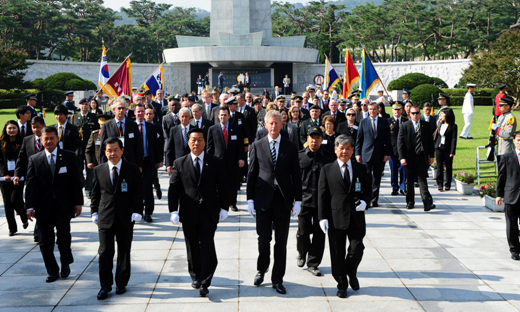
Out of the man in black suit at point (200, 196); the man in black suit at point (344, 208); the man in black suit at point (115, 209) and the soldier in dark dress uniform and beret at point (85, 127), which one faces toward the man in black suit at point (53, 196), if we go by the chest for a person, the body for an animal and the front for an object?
the soldier in dark dress uniform and beret

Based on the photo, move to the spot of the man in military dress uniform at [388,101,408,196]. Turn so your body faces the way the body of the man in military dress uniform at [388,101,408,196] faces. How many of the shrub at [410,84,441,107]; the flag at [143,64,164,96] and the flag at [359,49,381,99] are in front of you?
0

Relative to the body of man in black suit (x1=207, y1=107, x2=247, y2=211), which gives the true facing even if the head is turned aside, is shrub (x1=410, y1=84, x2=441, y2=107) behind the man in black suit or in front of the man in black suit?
behind

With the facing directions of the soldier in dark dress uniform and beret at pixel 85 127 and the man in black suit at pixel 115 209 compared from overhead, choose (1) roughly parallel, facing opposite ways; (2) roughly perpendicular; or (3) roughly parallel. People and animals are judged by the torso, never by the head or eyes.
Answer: roughly parallel

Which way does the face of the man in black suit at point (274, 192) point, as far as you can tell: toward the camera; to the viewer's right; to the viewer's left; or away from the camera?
toward the camera

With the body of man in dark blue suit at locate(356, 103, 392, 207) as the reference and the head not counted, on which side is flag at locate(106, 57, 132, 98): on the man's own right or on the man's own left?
on the man's own right

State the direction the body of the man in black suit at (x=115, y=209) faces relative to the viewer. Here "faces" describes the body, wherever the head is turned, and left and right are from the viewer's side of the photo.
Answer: facing the viewer

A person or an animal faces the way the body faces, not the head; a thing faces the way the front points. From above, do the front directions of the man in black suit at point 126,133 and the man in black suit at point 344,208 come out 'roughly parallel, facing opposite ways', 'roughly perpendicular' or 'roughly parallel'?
roughly parallel

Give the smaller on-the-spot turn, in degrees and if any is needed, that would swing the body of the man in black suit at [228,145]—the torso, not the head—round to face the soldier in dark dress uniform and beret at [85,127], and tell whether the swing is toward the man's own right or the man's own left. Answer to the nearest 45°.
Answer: approximately 135° to the man's own right

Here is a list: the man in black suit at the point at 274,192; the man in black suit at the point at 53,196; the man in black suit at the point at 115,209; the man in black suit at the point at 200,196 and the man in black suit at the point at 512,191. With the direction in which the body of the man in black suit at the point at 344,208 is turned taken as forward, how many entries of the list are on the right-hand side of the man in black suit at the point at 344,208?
4

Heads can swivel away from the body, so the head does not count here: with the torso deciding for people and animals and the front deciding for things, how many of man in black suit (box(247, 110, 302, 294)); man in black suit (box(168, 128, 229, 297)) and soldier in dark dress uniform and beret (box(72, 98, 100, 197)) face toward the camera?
3

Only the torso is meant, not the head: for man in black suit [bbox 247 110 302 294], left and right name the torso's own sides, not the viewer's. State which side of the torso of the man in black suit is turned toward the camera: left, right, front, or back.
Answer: front

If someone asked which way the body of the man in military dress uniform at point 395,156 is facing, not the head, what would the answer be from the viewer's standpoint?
toward the camera

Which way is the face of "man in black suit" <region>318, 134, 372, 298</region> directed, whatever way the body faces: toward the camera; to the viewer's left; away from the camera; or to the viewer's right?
toward the camera

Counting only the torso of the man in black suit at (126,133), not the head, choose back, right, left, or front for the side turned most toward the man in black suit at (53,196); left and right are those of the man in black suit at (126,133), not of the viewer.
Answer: front

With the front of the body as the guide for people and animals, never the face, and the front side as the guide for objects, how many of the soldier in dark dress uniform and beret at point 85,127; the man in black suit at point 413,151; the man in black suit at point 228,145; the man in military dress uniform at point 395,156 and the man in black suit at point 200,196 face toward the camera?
5

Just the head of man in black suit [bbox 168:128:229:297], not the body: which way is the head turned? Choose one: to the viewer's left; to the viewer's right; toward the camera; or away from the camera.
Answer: toward the camera

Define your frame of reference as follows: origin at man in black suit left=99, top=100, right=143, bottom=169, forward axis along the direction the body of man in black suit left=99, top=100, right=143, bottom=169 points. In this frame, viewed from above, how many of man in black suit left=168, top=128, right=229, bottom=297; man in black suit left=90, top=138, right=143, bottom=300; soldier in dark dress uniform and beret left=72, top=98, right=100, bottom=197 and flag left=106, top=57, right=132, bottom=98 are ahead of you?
2

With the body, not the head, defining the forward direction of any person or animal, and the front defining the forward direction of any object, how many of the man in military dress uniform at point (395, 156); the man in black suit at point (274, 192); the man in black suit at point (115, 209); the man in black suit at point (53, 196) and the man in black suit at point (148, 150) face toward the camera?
5
